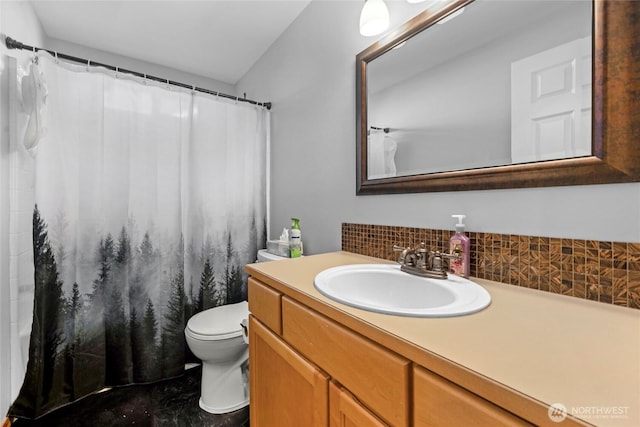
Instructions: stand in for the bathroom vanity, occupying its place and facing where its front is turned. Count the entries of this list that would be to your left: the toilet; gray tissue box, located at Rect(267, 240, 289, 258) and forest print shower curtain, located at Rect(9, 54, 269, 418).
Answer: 0

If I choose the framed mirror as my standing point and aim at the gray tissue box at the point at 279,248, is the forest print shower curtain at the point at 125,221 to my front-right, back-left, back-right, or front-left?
front-left

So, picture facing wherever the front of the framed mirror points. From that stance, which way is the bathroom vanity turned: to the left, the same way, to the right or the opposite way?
the same way

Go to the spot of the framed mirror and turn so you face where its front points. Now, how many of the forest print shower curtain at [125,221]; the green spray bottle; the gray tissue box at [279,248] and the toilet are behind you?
0

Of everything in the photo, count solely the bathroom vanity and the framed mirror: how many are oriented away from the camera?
0

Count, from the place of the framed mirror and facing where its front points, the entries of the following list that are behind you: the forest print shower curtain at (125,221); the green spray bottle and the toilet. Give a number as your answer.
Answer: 0

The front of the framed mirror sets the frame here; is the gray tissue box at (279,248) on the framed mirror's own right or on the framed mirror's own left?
on the framed mirror's own right

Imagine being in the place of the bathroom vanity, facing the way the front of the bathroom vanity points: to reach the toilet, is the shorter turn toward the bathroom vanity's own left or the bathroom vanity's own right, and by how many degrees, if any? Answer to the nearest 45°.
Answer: approximately 90° to the bathroom vanity's own right

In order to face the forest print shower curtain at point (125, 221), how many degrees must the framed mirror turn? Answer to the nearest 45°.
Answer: approximately 45° to its right

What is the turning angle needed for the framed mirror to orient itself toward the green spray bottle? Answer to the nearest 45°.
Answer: approximately 45° to its right
